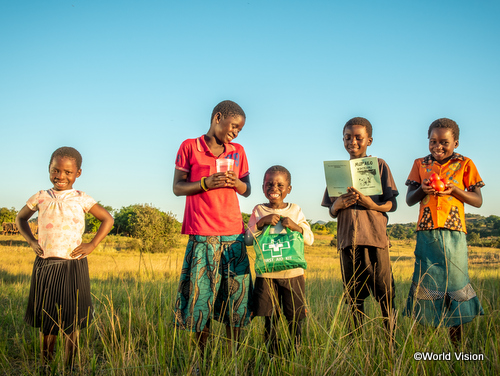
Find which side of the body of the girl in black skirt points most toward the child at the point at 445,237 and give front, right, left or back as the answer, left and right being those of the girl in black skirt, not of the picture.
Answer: left

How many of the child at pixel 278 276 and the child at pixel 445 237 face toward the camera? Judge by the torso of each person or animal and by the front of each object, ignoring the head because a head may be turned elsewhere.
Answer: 2

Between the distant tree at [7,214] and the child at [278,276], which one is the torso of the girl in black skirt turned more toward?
the child

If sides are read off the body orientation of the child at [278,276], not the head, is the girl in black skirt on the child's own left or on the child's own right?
on the child's own right

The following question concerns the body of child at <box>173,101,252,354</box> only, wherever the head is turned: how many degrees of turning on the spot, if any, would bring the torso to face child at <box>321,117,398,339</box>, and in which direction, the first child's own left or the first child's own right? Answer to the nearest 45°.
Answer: approximately 45° to the first child's own left

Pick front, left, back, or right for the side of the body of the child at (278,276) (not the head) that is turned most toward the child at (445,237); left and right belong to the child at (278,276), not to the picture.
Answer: left

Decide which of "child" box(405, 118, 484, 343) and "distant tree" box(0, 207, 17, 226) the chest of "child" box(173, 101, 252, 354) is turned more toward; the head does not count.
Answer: the child

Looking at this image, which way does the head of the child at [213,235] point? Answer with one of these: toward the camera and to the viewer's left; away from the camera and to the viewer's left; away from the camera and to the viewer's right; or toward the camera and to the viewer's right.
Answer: toward the camera and to the viewer's right

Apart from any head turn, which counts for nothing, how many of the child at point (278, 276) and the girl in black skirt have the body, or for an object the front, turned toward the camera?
2

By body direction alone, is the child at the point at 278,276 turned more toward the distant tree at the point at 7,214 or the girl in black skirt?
the girl in black skirt
